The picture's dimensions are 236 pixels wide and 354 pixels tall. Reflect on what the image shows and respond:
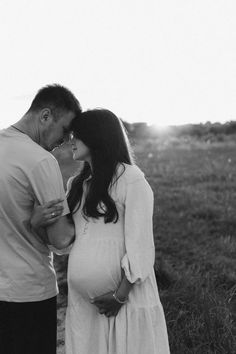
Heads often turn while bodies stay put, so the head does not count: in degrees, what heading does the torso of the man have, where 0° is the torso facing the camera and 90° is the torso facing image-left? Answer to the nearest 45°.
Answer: approximately 225°

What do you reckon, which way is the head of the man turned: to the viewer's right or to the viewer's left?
to the viewer's right

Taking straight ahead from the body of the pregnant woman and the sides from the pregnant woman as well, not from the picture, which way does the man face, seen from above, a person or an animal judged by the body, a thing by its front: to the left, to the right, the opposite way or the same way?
the opposite way

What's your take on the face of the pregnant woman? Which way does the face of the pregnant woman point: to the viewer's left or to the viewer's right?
to the viewer's left

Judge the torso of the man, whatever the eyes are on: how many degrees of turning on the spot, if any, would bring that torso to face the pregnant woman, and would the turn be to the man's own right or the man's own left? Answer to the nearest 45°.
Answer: approximately 45° to the man's own right

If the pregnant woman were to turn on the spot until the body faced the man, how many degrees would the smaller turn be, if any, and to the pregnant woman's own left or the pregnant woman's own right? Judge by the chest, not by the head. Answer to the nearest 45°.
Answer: approximately 45° to the pregnant woman's own right
